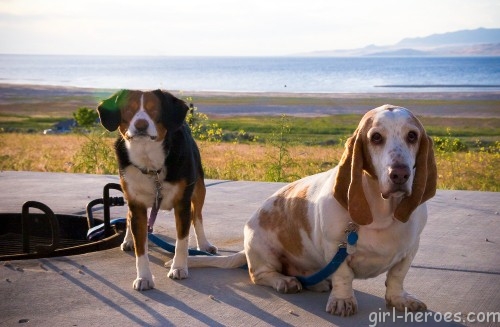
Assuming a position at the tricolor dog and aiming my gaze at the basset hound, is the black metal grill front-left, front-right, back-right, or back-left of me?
back-left

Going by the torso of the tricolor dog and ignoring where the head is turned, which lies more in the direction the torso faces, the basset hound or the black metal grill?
the basset hound

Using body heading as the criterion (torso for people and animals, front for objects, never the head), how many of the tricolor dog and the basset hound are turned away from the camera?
0

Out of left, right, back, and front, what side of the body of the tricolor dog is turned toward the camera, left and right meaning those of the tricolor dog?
front

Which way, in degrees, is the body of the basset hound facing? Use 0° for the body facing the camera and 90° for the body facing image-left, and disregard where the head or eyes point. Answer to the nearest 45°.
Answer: approximately 315°

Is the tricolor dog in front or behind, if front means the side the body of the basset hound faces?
behind

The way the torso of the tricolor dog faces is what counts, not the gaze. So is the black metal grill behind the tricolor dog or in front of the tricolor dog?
behind
